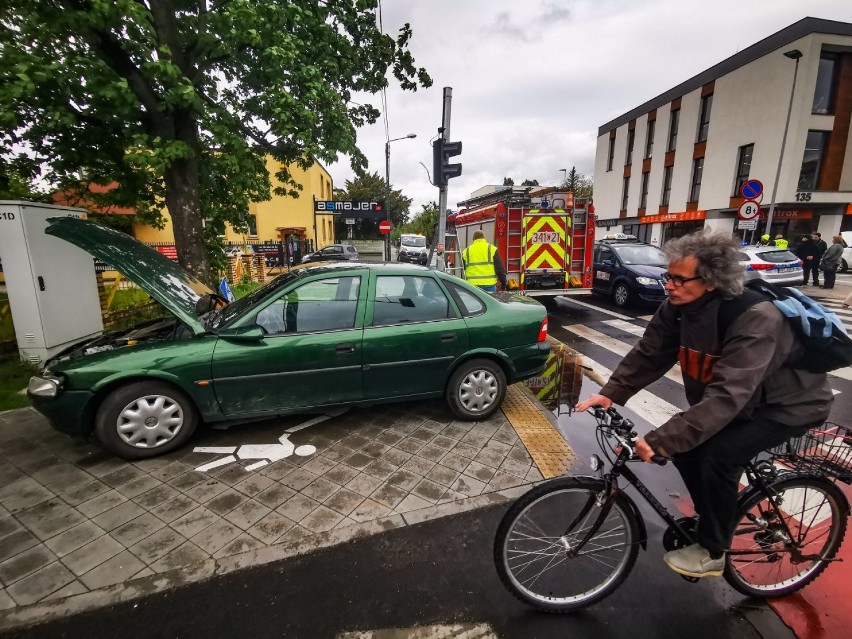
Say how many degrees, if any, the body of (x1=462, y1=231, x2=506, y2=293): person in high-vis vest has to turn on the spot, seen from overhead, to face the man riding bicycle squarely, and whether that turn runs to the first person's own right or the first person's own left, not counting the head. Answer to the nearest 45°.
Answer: approximately 180°

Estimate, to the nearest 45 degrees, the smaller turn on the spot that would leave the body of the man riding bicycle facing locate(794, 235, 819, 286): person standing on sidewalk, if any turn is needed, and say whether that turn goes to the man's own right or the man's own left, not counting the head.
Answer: approximately 90° to the man's own right

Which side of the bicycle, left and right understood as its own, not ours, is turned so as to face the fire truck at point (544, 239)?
right

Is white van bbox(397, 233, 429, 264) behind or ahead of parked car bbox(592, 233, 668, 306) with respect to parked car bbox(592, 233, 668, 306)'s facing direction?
behind

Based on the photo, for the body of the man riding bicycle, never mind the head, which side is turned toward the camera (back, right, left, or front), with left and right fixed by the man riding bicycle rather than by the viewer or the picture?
left

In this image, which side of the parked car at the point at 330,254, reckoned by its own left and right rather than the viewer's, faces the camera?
left

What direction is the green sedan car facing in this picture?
to the viewer's left

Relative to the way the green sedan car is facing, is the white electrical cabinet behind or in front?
in front

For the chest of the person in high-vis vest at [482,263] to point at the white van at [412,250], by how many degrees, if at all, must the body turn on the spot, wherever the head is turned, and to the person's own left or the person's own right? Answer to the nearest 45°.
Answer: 0° — they already face it

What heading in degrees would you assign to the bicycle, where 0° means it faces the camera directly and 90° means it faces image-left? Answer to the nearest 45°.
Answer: approximately 90°

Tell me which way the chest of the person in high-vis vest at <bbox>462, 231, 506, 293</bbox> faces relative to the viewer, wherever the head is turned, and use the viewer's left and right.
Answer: facing away from the viewer

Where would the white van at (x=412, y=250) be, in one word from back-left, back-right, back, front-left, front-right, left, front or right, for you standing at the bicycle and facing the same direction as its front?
front-right
